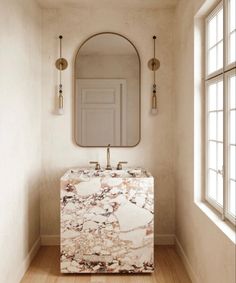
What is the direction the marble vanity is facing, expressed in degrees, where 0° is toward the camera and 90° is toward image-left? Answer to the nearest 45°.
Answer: approximately 0°

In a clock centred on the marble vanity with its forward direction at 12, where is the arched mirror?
The arched mirror is roughly at 6 o'clock from the marble vanity.

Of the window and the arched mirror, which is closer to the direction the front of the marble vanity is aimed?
the window

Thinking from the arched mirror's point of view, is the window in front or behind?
in front

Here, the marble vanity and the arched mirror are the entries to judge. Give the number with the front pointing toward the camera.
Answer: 2

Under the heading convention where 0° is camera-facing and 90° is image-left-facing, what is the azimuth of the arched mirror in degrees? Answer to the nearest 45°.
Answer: approximately 0°

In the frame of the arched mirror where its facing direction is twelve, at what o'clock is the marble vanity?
The marble vanity is roughly at 12 o'clock from the arched mirror.

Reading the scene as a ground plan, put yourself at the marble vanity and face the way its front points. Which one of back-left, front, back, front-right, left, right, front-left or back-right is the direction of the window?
front-left
